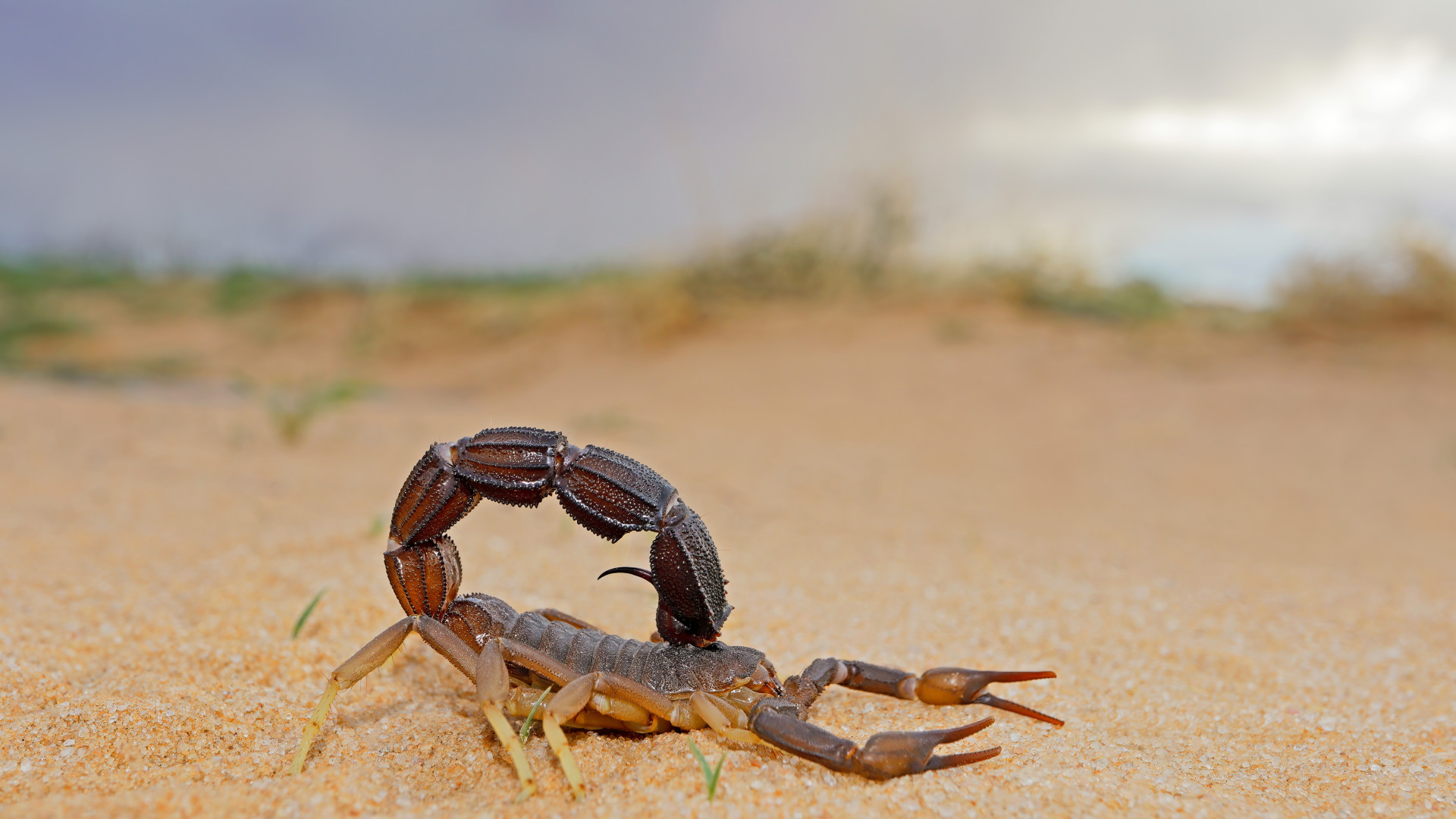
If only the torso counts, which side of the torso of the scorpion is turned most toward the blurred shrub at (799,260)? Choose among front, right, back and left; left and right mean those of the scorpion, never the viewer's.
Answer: left

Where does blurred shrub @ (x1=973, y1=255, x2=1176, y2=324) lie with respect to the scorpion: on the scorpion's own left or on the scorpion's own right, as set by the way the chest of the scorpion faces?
on the scorpion's own left

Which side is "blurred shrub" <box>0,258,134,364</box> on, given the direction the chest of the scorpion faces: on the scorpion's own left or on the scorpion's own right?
on the scorpion's own left

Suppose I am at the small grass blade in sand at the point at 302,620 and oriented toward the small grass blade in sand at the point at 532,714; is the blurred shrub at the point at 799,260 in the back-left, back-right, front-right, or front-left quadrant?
back-left

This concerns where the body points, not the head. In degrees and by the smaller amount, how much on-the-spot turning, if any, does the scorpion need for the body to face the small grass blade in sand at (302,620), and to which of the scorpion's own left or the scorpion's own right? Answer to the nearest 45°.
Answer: approximately 135° to the scorpion's own left

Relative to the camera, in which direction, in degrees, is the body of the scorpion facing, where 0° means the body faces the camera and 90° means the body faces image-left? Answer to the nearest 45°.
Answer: approximately 270°

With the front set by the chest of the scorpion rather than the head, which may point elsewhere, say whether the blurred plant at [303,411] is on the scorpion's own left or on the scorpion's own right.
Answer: on the scorpion's own left
